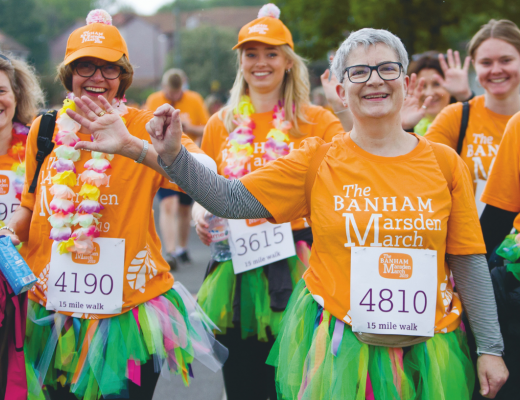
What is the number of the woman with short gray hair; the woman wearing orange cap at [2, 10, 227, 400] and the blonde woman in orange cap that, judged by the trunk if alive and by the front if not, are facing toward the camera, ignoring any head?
3

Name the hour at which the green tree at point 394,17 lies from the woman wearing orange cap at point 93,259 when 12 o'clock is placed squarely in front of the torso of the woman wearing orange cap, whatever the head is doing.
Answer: The green tree is roughly at 7 o'clock from the woman wearing orange cap.

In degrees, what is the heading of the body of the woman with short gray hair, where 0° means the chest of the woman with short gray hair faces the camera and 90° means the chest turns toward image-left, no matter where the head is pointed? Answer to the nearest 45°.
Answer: approximately 0°

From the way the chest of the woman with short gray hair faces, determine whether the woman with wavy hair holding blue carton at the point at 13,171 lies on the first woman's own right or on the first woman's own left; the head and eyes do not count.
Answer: on the first woman's own right

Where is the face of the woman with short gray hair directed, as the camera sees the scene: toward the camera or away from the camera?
toward the camera

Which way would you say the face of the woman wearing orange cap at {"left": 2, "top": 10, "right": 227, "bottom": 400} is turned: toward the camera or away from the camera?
toward the camera

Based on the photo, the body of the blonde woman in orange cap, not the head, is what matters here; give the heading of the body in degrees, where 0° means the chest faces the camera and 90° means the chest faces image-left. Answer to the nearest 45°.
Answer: approximately 0°

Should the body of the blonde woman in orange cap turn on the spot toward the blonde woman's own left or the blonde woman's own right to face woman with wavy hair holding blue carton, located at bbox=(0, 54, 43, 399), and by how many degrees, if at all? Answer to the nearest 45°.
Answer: approximately 90° to the blonde woman's own right

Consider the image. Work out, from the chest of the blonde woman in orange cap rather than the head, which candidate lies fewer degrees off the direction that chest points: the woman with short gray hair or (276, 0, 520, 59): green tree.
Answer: the woman with short gray hair

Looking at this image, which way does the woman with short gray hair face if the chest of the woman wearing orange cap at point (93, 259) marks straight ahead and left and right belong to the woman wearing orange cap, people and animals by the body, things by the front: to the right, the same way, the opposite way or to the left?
the same way

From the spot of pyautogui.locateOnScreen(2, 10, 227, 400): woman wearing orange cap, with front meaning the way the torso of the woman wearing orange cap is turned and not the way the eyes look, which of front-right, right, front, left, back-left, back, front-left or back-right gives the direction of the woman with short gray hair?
front-left

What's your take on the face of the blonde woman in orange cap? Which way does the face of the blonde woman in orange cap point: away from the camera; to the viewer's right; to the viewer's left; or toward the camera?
toward the camera

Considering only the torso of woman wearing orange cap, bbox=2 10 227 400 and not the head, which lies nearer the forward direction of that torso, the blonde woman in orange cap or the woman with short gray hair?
the woman with short gray hair

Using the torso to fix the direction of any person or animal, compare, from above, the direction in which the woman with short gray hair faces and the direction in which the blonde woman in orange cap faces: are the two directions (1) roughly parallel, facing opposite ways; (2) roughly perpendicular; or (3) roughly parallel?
roughly parallel

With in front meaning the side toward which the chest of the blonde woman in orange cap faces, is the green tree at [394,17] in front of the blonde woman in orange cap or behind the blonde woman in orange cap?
behind

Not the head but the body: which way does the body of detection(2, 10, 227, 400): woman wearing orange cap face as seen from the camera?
toward the camera

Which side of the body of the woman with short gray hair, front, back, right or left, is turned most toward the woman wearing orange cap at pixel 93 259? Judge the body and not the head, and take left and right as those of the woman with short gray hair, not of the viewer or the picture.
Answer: right

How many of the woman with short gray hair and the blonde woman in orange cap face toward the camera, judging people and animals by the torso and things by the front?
2
